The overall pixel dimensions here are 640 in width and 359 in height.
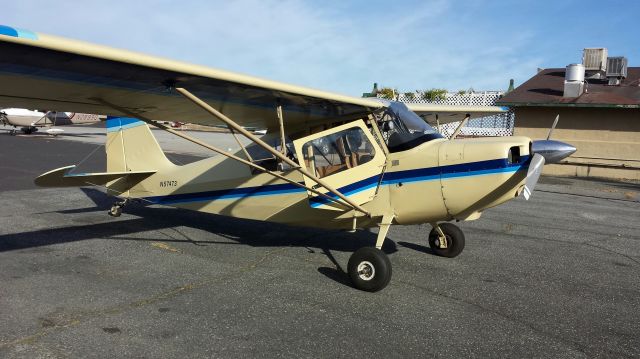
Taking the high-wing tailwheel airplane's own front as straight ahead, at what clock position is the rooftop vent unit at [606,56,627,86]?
The rooftop vent unit is roughly at 9 o'clock from the high-wing tailwheel airplane.

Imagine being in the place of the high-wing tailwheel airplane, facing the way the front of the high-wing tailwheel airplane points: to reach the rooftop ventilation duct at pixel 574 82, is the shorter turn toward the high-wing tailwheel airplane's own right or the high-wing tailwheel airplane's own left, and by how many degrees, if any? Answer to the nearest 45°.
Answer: approximately 90° to the high-wing tailwheel airplane's own left

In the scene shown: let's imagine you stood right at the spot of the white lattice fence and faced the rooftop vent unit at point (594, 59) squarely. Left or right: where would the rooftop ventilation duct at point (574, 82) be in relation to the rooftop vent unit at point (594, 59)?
right

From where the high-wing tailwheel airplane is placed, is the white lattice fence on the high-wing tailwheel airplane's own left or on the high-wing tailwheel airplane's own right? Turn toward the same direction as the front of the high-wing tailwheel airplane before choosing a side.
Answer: on the high-wing tailwheel airplane's own left

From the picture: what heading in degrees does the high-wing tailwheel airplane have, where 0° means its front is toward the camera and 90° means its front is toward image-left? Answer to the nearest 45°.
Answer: approximately 315°

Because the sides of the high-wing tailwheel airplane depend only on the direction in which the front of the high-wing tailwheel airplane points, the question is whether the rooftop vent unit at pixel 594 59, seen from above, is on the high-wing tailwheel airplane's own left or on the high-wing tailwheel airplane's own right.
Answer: on the high-wing tailwheel airplane's own left
